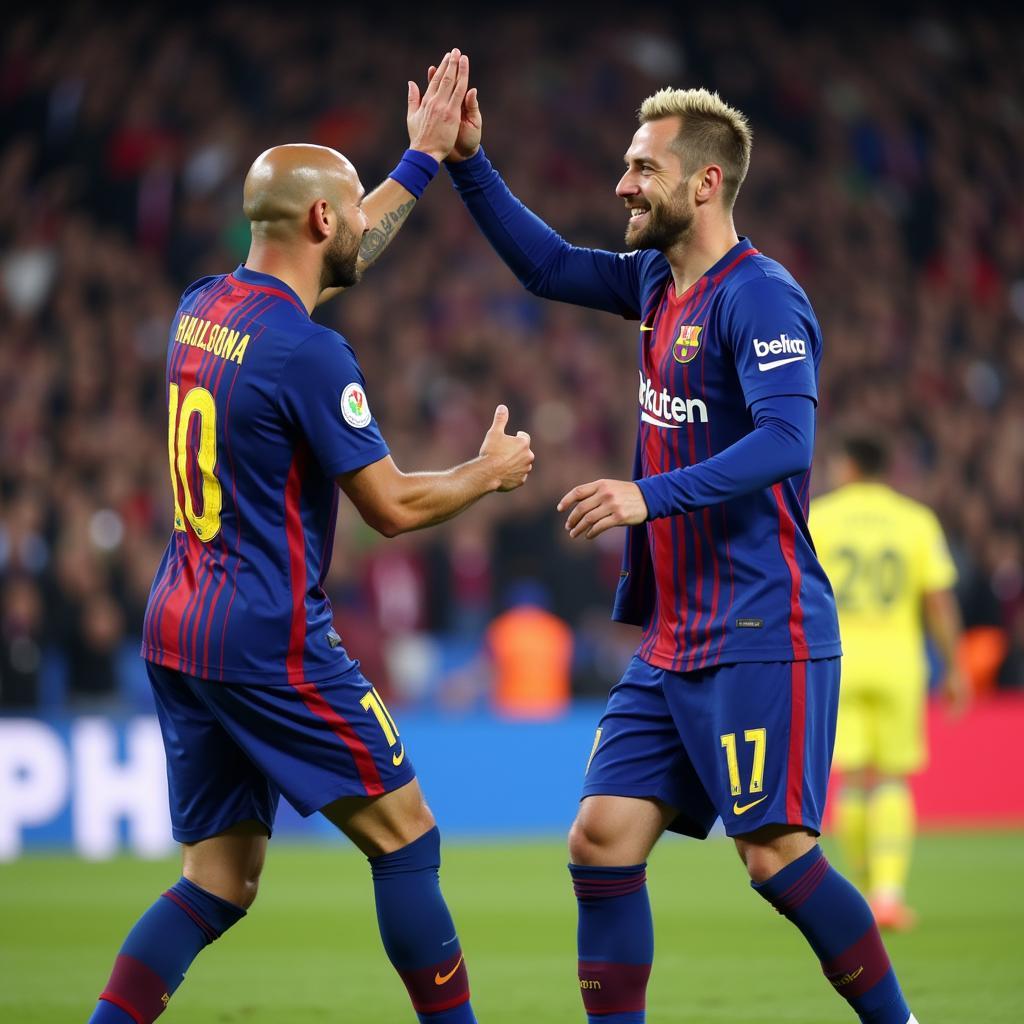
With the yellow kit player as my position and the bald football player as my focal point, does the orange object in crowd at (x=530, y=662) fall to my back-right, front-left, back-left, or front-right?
back-right

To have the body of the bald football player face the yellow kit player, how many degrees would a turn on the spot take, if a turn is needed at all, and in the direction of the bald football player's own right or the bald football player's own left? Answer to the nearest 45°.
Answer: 0° — they already face them

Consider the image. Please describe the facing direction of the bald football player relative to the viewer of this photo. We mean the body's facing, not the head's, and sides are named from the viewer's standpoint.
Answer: facing away from the viewer and to the right of the viewer

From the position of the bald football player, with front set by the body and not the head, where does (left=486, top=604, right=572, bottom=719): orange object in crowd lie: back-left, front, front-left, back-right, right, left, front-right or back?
front-left
